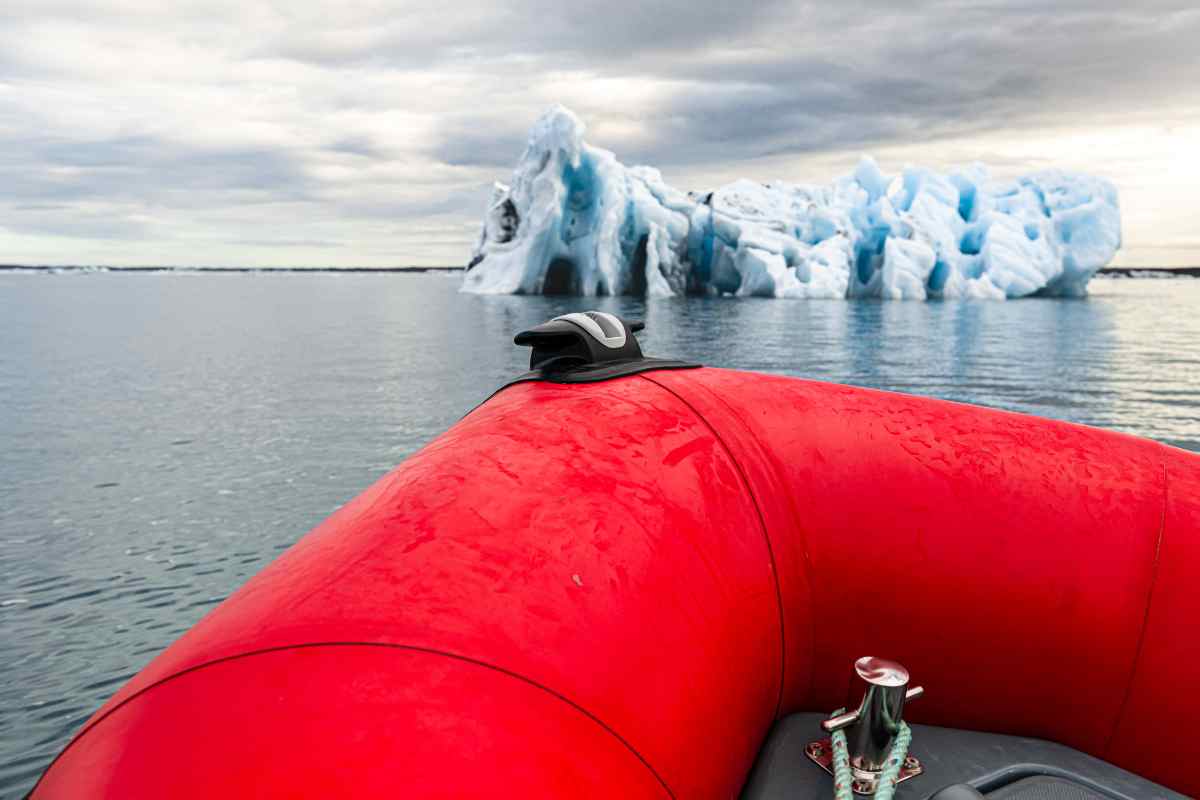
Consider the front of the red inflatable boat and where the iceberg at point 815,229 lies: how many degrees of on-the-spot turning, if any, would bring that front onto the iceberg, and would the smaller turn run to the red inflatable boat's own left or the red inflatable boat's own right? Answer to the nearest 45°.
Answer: approximately 45° to the red inflatable boat's own right

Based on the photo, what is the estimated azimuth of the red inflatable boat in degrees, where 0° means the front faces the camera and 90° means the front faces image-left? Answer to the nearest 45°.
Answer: approximately 135°
